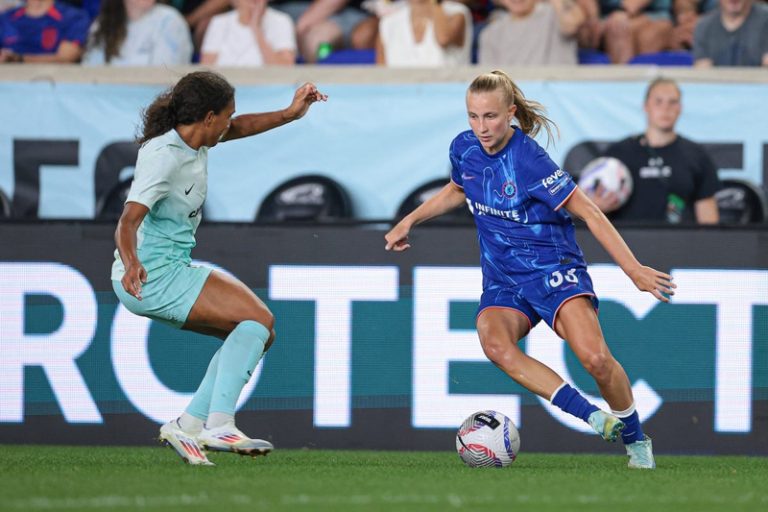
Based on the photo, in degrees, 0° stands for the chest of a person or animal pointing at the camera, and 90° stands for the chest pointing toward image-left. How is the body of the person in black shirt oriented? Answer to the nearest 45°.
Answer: approximately 0°

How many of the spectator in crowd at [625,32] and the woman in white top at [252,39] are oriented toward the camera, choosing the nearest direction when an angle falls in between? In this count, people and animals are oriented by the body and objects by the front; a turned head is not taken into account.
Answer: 2

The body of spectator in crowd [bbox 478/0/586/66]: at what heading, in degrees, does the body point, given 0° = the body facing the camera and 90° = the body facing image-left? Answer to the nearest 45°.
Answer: approximately 0°

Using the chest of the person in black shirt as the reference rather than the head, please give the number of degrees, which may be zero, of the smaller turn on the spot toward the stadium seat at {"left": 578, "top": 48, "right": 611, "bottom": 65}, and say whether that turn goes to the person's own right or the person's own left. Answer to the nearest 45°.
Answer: approximately 135° to the person's own right

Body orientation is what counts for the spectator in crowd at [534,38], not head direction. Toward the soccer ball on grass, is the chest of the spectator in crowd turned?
yes

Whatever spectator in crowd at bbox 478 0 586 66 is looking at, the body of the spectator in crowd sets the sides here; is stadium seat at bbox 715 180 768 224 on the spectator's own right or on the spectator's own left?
on the spectator's own left

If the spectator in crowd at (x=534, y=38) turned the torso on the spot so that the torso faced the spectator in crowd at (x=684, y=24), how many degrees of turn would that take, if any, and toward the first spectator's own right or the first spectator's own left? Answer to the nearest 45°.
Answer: approximately 135° to the first spectator's own left
